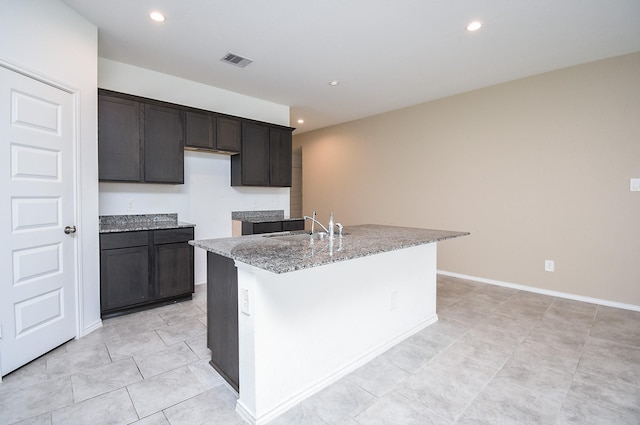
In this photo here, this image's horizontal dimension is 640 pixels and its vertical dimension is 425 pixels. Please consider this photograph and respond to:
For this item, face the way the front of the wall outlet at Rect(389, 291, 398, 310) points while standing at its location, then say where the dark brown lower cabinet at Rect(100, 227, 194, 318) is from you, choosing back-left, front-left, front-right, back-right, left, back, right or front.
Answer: back-right

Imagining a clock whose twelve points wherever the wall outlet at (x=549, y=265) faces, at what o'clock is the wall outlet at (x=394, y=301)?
the wall outlet at (x=394, y=301) is roughly at 1 o'clock from the wall outlet at (x=549, y=265).

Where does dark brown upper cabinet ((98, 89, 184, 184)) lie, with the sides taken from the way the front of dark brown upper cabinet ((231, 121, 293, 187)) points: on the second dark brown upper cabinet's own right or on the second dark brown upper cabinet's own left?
on the second dark brown upper cabinet's own right

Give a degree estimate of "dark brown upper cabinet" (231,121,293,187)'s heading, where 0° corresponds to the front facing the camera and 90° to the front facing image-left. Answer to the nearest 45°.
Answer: approximately 315°

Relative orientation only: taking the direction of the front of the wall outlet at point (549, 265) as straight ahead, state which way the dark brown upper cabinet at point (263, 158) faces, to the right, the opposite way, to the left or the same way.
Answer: to the left

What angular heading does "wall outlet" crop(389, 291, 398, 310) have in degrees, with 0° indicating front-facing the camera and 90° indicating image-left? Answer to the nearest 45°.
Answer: approximately 315°

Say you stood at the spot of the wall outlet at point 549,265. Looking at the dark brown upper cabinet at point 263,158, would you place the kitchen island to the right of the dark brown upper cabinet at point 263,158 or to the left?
left

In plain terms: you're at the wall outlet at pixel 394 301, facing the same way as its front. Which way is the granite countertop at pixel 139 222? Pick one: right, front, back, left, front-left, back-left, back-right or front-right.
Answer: back-right

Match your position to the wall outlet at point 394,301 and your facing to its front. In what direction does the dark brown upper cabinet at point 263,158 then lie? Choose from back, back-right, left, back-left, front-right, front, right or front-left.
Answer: back

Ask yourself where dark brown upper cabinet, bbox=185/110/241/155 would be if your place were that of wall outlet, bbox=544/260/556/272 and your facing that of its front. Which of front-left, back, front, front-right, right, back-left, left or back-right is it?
front-right

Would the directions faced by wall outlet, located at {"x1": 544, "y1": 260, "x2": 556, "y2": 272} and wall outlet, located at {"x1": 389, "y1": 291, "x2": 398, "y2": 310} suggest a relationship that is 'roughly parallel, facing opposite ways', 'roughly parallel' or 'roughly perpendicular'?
roughly perpendicular
